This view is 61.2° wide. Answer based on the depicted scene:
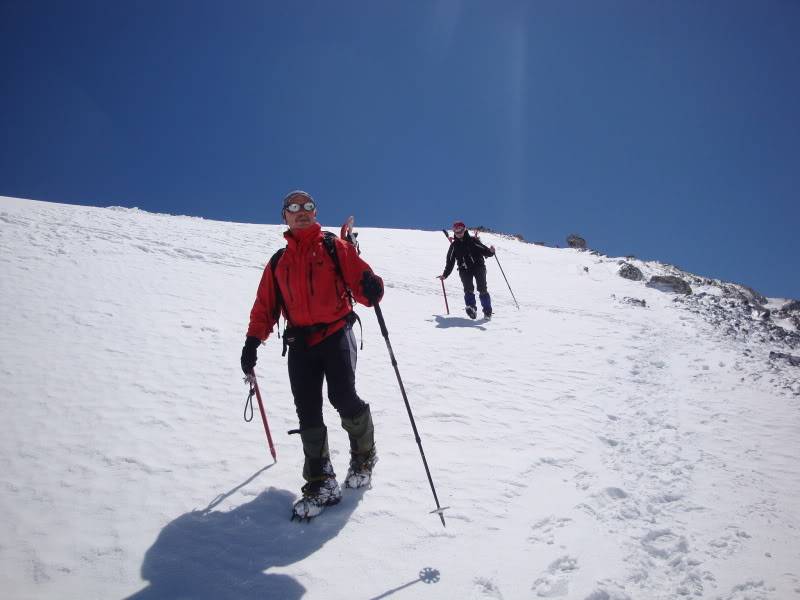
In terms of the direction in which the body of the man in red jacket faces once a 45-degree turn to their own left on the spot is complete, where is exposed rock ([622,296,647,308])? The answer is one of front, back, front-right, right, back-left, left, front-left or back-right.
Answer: left

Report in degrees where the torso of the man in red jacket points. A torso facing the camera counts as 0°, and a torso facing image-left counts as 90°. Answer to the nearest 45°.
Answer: approximately 0°
